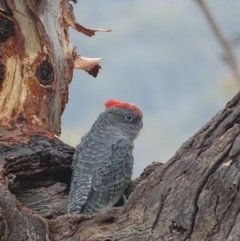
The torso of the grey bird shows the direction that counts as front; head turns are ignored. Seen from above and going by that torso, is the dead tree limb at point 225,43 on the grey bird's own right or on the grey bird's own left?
on the grey bird's own right

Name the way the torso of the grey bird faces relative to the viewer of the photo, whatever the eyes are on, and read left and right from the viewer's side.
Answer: facing away from the viewer and to the right of the viewer
